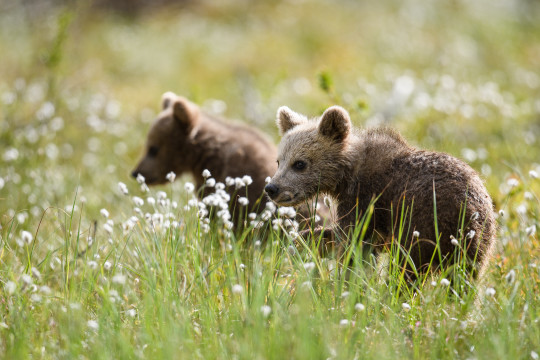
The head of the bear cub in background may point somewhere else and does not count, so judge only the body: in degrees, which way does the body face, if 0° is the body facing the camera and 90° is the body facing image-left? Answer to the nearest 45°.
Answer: approximately 90°

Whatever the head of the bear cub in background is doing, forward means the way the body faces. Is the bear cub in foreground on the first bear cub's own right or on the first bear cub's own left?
on the first bear cub's own left

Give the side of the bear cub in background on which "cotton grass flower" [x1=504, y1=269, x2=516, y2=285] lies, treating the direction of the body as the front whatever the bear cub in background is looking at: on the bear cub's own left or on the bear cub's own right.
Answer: on the bear cub's own left

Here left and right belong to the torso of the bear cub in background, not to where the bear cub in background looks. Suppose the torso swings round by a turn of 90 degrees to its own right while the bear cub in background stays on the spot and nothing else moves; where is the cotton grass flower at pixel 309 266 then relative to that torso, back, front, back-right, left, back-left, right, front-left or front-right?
back

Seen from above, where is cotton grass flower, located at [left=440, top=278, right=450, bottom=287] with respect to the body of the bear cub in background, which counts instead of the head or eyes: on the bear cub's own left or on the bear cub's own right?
on the bear cub's own left
